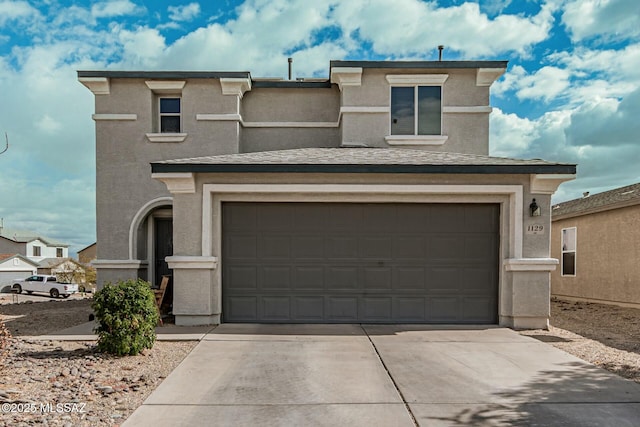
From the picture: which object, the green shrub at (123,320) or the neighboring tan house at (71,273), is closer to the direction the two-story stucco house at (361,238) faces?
the green shrub

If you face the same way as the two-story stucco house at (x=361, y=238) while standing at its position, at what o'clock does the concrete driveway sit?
The concrete driveway is roughly at 12 o'clock from the two-story stucco house.

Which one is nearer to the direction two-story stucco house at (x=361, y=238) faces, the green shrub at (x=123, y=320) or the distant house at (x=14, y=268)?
the green shrub

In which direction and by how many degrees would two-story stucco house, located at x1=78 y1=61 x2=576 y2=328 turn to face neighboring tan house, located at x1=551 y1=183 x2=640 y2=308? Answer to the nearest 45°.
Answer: approximately 135° to its left

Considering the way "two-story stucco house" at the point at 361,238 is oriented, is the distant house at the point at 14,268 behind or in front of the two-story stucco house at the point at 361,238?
behind

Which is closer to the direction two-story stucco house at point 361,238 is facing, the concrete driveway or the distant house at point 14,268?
the concrete driveway

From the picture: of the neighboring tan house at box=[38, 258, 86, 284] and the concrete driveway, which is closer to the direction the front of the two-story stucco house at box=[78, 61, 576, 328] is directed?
the concrete driveway

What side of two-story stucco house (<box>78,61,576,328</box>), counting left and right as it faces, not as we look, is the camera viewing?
front
